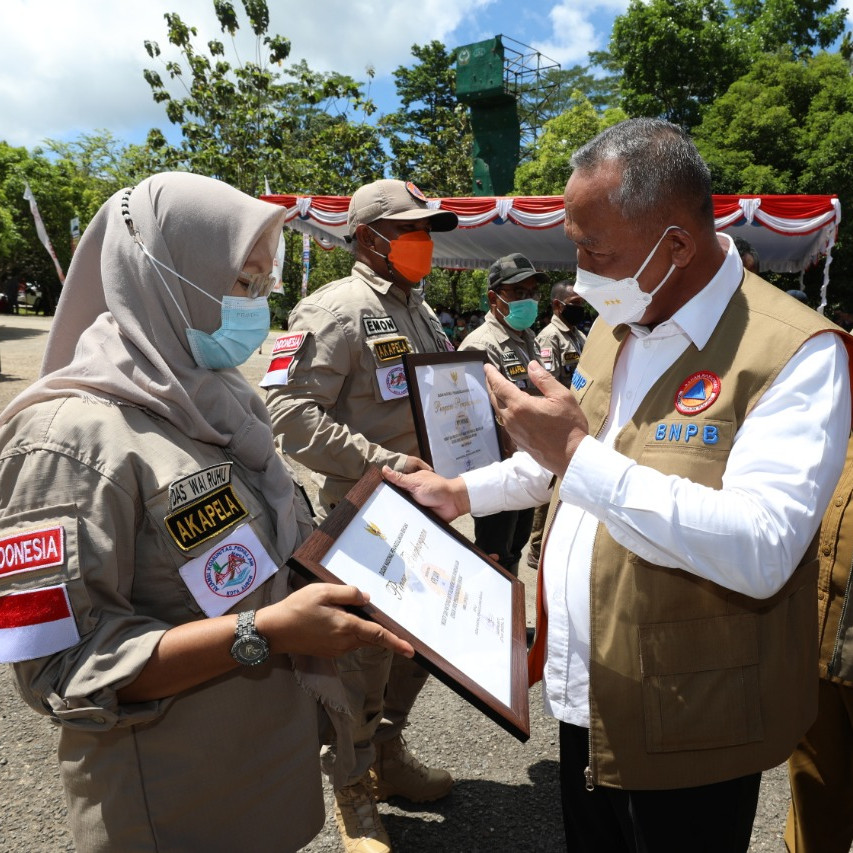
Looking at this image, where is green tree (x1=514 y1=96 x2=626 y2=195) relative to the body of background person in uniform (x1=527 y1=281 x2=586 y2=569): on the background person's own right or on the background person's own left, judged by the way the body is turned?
on the background person's own left

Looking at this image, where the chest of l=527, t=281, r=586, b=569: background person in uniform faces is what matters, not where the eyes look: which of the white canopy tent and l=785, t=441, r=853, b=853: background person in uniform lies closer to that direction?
the background person in uniform

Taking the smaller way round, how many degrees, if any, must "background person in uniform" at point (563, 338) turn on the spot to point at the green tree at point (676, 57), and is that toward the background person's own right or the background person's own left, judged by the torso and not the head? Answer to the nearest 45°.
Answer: approximately 135° to the background person's own left

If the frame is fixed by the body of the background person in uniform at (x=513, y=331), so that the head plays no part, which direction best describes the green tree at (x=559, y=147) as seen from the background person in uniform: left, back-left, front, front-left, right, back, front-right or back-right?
back-left

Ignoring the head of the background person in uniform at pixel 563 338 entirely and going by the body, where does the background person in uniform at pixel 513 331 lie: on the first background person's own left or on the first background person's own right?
on the first background person's own right

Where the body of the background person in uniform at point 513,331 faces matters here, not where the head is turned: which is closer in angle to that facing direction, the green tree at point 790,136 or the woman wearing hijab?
the woman wearing hijab

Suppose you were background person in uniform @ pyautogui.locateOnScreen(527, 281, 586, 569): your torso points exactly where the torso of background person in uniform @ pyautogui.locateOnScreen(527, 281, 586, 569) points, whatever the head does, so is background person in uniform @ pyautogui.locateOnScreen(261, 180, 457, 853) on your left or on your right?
on your right

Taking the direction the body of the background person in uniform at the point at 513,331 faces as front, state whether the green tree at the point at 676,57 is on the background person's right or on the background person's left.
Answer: on the background person's left

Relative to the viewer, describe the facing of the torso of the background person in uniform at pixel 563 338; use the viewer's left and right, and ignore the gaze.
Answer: facing the viewer and to the right of the viewer

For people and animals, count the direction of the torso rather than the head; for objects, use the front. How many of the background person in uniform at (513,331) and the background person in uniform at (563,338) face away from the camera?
0

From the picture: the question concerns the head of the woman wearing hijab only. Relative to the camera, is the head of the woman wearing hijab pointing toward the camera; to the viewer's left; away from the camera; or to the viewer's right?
to the viewer's right

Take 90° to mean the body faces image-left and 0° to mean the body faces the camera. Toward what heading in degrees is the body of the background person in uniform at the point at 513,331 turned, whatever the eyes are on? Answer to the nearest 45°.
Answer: approximately 315°

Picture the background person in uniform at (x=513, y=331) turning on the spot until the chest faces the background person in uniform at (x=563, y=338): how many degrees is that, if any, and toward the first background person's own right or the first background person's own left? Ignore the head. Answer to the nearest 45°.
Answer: approximately 135° to the first background person's own left
